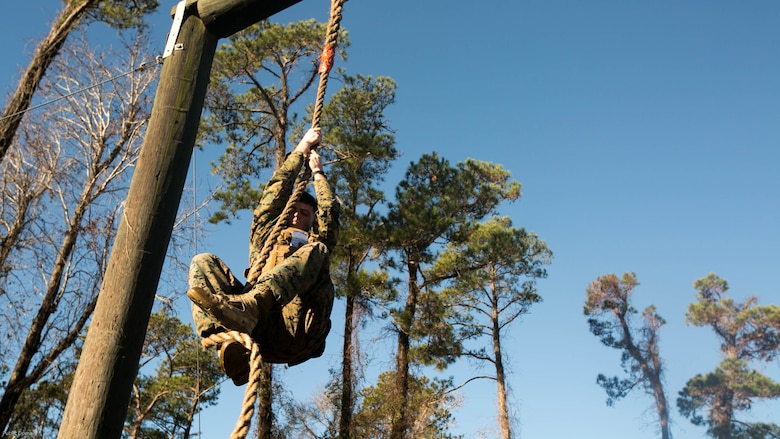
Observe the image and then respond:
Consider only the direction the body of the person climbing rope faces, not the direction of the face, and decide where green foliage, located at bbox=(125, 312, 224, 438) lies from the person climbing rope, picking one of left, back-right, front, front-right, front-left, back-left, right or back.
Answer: back-right

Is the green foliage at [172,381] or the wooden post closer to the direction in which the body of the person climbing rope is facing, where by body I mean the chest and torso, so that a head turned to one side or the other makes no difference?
the wooden post

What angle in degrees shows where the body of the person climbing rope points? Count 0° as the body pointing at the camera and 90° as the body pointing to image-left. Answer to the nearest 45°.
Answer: approximately 45°

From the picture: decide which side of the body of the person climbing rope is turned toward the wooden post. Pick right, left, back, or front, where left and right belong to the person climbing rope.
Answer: front

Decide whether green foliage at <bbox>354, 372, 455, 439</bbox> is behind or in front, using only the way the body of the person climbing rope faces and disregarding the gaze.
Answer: behind

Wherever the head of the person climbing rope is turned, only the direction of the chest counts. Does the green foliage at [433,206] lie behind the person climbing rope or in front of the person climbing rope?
behind
